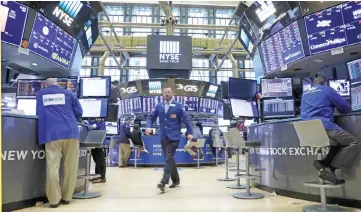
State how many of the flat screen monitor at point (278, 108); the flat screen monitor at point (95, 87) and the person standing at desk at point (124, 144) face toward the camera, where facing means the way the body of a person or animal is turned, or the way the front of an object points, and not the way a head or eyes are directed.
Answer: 2

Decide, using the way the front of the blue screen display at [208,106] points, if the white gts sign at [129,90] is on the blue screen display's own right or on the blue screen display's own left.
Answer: on the blue screen display's own right

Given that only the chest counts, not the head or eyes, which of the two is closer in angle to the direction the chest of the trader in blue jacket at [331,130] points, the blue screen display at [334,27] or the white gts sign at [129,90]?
the blue screen display

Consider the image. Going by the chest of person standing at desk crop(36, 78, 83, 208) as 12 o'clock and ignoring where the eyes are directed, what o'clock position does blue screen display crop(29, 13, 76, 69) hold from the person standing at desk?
The blue screen display is roughly at 12 o'clock from the person standing at desk.

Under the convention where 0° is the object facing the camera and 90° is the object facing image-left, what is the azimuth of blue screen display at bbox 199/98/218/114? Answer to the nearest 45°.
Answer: approximately 0°

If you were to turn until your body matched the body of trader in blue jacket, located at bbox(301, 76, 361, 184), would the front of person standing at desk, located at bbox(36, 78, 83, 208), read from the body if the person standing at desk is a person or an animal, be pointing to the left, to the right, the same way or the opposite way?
to the left

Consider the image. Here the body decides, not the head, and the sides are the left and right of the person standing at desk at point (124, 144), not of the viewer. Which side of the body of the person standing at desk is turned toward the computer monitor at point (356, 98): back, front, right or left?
right

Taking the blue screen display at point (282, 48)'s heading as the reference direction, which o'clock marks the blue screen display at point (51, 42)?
the blue screen display at point (51, 42) is roughly at 1 o'clock from the blue screen display at point (282, 48).

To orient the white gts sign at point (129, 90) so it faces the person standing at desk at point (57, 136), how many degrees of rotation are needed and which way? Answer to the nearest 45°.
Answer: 0° — it already faces them

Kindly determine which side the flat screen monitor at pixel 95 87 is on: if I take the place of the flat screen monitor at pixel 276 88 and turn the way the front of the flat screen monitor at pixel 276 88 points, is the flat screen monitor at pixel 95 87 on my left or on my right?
on my right
